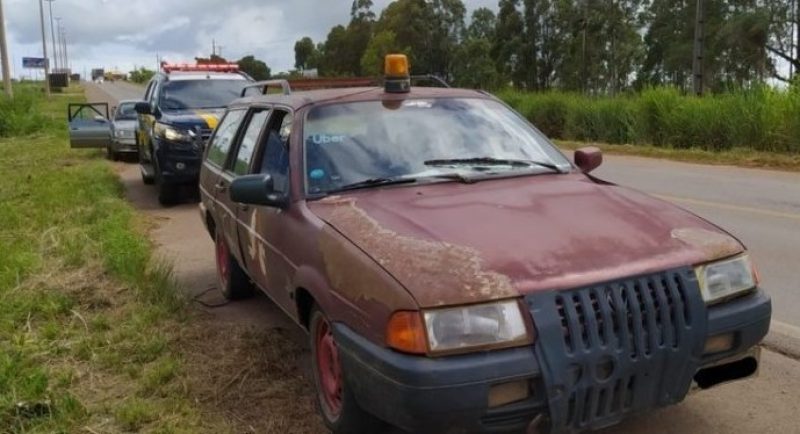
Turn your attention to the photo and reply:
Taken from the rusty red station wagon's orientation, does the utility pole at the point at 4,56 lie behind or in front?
behind

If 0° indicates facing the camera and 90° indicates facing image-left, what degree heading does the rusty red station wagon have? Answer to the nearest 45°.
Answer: approximately 315°

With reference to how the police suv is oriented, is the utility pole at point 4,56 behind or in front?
behind

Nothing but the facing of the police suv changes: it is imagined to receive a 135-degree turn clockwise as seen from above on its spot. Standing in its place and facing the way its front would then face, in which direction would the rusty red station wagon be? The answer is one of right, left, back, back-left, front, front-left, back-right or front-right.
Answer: back-left

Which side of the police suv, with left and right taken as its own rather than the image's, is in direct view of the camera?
front
